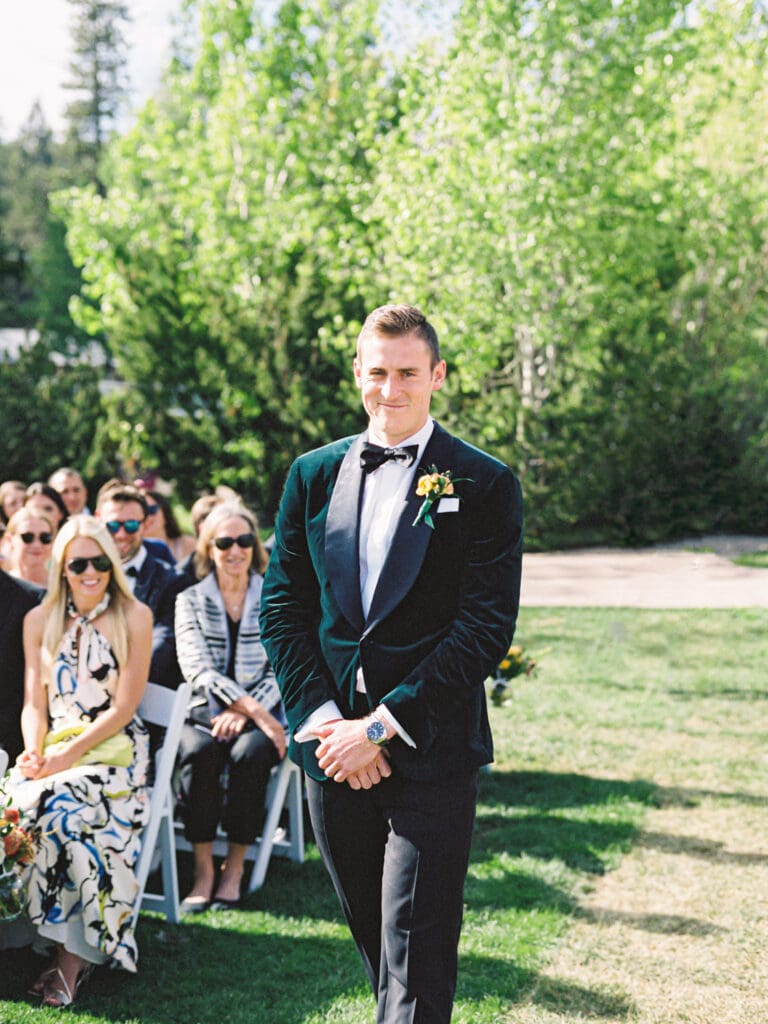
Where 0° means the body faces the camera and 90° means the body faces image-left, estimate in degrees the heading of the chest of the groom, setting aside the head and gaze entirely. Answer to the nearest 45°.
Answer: approximately 0°

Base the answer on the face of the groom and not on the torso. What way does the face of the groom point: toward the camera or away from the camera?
toward the camera

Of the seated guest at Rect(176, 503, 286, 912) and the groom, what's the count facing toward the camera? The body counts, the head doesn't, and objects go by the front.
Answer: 2

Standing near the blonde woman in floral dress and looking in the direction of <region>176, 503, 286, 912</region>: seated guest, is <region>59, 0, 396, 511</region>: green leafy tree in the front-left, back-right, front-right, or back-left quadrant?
front-left

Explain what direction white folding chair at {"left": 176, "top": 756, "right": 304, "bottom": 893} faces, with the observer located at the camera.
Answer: facing the viewer and to the left of the viewer

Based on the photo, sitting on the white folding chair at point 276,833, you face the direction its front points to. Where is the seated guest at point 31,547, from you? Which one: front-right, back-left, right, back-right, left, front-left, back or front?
right

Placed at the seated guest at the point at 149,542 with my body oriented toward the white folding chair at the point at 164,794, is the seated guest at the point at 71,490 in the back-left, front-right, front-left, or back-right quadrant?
back-right

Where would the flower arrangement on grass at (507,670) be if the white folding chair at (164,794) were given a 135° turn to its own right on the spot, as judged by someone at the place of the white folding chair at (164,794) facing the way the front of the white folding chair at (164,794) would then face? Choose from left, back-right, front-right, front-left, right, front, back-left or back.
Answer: front-right

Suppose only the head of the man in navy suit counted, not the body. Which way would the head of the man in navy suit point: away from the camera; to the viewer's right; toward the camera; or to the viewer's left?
toward the camera

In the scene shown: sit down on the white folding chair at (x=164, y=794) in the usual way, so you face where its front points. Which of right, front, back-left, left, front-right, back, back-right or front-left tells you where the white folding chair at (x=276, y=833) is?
back

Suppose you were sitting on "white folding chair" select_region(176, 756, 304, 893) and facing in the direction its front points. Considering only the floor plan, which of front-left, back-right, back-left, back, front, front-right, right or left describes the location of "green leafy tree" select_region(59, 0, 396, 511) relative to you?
back-right

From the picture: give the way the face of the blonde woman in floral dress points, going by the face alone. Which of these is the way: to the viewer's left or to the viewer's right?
to the viewer's right

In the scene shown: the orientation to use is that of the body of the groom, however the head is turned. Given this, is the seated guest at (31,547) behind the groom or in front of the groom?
behind
